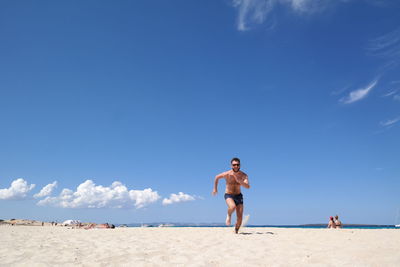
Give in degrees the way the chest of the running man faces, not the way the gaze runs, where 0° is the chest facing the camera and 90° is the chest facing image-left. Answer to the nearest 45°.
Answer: approximately 0°
